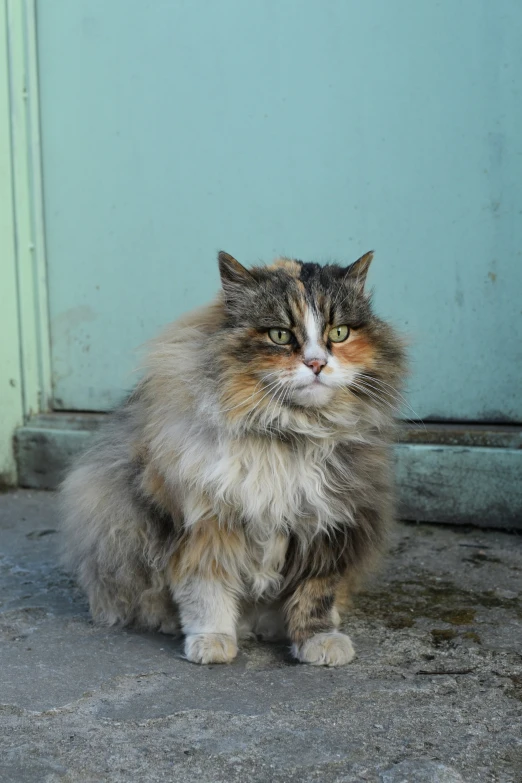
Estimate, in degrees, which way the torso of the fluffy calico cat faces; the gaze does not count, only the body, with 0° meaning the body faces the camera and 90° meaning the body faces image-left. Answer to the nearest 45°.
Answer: approximately 315°
